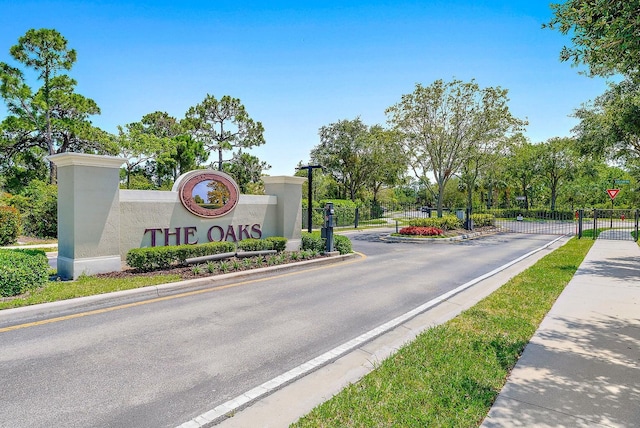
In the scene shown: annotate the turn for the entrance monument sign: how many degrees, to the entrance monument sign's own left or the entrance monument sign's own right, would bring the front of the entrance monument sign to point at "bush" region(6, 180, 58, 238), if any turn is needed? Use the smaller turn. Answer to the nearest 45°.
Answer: approximately 180°

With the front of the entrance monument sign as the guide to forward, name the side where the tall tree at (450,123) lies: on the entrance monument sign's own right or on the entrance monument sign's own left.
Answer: on the entrance monument sign's own left

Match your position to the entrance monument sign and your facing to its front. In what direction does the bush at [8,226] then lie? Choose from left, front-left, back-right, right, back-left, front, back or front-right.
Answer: back

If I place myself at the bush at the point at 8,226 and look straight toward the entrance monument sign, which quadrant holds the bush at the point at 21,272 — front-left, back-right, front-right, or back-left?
front-right

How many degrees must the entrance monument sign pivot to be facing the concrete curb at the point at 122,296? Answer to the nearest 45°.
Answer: approximately 45° to its right

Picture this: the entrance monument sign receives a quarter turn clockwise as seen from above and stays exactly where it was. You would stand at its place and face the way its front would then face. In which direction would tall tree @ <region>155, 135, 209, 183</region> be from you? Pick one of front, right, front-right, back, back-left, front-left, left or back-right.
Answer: back-right

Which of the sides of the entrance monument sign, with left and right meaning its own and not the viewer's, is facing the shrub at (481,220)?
left

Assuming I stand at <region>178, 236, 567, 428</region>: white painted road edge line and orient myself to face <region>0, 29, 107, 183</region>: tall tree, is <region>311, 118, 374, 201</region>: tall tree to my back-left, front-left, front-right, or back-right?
front-right

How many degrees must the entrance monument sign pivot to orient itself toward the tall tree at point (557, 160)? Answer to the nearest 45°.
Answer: approximately 90° to its left

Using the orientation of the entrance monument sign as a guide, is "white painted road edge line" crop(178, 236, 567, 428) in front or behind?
in front

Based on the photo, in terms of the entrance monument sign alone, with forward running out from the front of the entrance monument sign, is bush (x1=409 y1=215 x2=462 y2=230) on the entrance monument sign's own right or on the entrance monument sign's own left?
on the entrance monument sign's own left

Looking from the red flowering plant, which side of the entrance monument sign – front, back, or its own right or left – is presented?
left

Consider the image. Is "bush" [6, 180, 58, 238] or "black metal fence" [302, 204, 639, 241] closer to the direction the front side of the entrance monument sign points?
the black metal fence
